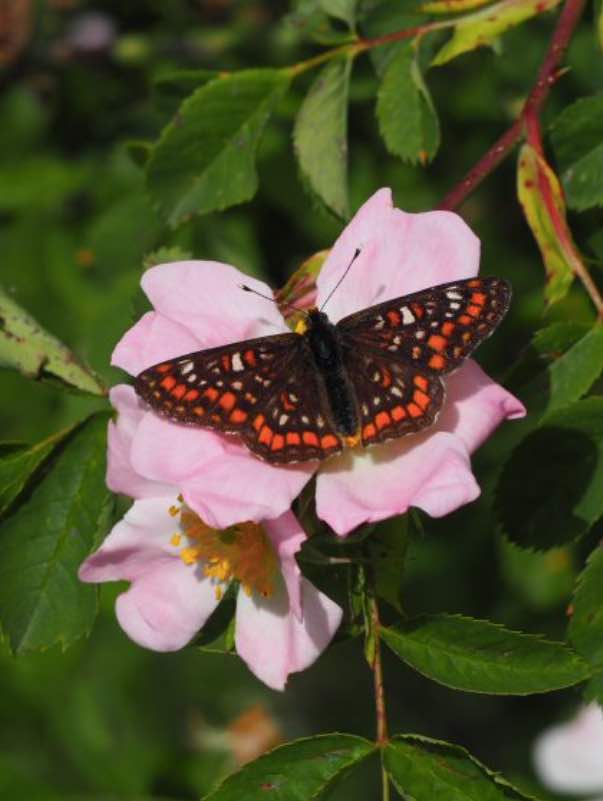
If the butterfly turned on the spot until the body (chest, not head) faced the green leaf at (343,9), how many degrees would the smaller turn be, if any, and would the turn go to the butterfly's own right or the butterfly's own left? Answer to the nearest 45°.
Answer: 0° — it already faces it

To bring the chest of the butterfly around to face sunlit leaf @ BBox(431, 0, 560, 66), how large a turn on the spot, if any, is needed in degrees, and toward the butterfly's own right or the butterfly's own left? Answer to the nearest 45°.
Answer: approximately 45° to the butterfly's own right

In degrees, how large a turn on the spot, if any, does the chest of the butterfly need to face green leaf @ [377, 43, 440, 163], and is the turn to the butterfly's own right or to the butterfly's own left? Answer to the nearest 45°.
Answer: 0° — it already faces it

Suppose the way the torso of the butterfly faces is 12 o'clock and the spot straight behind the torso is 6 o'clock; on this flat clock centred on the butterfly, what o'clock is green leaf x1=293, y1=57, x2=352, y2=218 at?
The green leaf is roughly at 12 o'clock from the butterfly.

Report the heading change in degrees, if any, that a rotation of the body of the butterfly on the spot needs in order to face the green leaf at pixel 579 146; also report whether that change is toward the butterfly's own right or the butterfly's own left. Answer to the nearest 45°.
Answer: approximately 45° to the butterfly's own right

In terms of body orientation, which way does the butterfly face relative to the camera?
away from the camera
